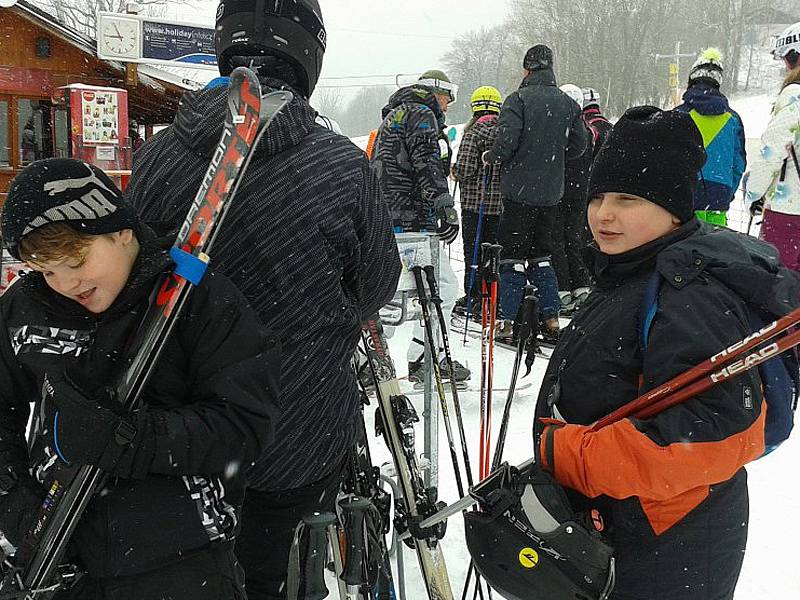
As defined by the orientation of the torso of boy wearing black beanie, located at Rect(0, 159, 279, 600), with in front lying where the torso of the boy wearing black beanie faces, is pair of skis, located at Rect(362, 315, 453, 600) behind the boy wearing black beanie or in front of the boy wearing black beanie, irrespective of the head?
behind

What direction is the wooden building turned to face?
toward the camera

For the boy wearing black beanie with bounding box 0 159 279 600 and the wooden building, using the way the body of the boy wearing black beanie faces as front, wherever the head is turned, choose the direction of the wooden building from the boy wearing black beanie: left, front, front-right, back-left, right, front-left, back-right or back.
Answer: back-right

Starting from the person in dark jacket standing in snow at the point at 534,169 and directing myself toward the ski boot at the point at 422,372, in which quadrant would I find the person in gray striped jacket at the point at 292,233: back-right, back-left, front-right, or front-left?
front-left

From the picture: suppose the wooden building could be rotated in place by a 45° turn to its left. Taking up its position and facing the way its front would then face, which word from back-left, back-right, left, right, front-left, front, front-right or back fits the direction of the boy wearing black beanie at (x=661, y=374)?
front-right

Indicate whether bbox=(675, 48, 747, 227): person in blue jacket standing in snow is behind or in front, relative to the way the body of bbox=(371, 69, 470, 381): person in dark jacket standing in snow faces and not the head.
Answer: in front

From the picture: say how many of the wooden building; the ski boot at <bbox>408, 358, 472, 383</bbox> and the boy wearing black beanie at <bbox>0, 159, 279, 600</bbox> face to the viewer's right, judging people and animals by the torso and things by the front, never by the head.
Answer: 1

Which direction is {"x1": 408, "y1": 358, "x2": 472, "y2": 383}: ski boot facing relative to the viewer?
to the viewer's right

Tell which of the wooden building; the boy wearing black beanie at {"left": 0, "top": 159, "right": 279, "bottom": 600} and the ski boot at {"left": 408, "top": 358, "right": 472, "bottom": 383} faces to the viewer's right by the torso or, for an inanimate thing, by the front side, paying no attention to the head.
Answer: the ski boot

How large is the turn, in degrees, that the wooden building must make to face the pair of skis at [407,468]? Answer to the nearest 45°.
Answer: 0° — it already faces it

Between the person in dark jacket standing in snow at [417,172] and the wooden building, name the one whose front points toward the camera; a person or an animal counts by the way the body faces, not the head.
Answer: the wooden building

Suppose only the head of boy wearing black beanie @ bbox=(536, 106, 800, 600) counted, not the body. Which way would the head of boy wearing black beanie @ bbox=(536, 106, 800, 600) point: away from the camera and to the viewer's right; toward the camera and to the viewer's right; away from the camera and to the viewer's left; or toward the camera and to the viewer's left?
toward the camera and to the viewer's left
